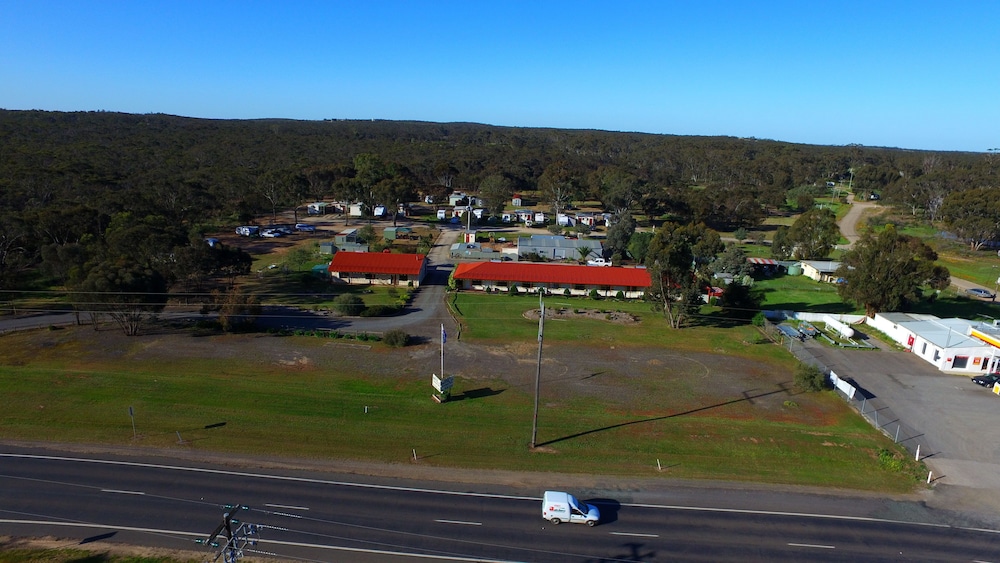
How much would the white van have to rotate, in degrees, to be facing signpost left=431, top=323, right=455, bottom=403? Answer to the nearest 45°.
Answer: approximately 135° to its left

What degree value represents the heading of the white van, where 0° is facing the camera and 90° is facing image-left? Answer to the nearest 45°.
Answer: approximately 270°

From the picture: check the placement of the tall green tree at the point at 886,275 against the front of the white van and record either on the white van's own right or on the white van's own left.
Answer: on the white van's own left

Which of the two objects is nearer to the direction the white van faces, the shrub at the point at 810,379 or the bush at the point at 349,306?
the shrub

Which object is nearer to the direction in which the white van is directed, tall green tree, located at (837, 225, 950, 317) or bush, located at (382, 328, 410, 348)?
the tall green tree

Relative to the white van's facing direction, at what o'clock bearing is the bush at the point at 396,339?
The bush is roughly at 8 o'clock from the white van.

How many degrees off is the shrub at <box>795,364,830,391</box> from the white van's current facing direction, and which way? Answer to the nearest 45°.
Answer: approximately 45° to its left

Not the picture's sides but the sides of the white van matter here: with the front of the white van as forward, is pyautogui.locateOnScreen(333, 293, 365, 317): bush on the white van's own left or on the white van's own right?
on the white van's own left

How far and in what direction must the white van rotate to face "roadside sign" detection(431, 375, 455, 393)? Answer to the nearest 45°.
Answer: approximately 135° to its left

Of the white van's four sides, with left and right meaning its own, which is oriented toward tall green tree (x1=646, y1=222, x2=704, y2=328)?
left
